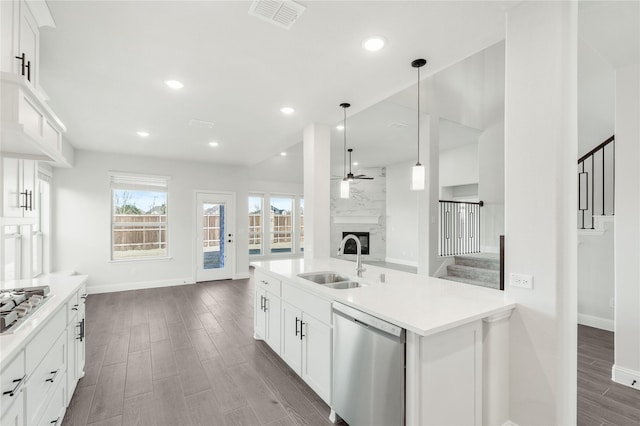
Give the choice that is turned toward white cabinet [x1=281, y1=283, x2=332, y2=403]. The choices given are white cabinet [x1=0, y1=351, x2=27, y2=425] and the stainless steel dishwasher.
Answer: white cabinet [x1=0, y1=351, x2=27, y2=425]

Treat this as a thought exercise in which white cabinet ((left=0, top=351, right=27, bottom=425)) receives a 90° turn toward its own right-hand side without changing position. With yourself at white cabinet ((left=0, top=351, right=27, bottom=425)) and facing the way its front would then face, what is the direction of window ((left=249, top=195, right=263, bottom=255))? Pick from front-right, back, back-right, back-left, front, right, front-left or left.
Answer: back-left

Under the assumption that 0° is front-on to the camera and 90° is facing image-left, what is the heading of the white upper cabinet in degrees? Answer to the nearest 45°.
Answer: approximately 270°

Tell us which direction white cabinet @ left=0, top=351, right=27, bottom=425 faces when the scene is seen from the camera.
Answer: facing to the right of the viewer

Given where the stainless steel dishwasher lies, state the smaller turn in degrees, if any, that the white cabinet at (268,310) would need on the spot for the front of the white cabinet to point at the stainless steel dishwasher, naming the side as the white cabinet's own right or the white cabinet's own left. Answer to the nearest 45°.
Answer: approximately 45° to the white cabinet's own left

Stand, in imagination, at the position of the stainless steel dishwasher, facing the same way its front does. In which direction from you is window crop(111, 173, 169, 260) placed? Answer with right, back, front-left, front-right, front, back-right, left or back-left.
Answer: right

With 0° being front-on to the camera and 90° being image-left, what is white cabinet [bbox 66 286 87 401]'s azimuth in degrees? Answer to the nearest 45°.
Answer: approximately 270°

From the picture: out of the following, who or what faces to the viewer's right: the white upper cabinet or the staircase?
the white upper cabinet

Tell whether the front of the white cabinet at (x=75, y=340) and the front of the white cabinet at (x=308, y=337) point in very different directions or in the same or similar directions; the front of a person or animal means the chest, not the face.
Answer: very different directions

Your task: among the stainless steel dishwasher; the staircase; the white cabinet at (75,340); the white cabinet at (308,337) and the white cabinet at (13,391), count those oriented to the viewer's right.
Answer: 2

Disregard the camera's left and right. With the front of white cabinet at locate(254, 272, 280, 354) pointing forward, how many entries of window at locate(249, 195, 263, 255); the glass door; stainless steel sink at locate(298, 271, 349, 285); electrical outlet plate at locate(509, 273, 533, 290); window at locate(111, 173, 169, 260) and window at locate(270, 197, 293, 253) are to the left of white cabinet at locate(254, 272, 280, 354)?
2

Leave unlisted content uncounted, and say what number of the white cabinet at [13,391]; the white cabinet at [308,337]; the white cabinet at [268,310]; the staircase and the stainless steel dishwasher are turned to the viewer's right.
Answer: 1
